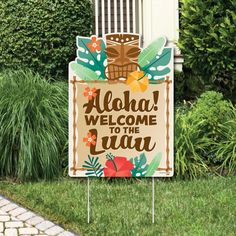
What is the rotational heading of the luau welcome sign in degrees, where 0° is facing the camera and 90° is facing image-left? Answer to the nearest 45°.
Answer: approximately 0°

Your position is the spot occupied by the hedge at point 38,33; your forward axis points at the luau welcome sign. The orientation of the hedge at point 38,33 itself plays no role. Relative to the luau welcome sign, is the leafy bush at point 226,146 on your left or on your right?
left

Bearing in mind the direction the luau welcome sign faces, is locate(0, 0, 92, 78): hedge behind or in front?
behind

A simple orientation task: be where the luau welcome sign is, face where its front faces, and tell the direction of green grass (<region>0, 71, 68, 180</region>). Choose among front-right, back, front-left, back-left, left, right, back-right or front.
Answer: back-right

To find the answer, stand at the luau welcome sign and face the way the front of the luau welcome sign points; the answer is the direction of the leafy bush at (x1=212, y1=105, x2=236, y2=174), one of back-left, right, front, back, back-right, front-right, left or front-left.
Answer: back-left

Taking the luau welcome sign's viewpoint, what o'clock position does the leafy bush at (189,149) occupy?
The leafy bush is roughly at 7 o'clock from the luau welcome sign.
